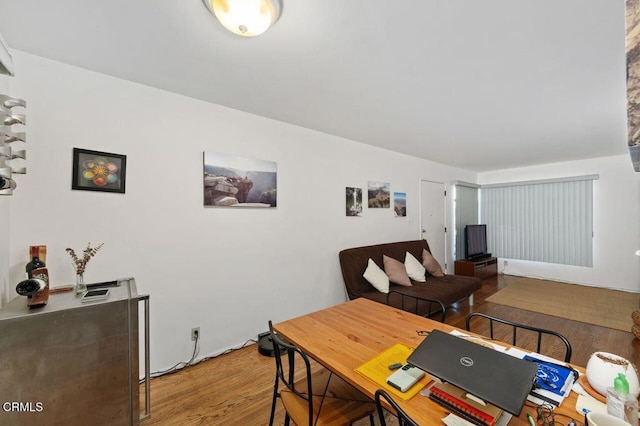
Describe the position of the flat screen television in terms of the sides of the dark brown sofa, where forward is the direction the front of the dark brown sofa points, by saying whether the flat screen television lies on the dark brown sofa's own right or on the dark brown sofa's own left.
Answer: on the dark brown sofa's own left

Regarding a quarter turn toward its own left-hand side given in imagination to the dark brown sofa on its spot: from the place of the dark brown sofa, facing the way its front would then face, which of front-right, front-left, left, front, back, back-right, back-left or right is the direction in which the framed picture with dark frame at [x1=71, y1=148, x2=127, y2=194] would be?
back

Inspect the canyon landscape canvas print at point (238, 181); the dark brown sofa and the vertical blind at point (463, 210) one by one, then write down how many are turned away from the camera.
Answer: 0

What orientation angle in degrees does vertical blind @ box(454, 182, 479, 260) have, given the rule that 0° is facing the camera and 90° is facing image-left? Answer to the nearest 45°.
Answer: approximately 315°

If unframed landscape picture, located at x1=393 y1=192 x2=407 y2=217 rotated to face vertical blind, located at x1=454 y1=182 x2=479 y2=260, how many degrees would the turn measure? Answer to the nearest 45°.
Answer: approximately 90° to its left

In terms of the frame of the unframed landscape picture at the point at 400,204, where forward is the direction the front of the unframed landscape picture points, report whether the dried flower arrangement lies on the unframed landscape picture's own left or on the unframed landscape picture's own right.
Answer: on the unframed landscape picture's own right

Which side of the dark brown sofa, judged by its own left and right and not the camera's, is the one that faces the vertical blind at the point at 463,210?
left

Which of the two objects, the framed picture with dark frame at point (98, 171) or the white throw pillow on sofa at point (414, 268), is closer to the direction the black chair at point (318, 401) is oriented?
the white throw pillow on sofa

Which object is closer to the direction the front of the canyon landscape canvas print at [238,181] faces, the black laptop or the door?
the black laptop

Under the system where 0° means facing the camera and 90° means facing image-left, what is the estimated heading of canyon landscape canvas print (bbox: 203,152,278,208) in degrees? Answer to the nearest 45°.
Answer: approximately 315°

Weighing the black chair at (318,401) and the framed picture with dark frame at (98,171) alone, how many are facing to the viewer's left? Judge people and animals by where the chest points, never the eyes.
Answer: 0

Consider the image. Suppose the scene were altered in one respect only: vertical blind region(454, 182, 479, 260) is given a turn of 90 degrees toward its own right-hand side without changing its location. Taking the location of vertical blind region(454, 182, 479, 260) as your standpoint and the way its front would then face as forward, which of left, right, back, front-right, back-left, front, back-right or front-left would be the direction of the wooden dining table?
front-left

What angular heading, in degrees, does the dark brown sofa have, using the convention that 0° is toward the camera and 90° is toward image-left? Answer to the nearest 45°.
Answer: approximately 315°

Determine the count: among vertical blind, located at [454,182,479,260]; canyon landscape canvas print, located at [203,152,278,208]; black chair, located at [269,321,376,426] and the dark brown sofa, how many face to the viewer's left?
0

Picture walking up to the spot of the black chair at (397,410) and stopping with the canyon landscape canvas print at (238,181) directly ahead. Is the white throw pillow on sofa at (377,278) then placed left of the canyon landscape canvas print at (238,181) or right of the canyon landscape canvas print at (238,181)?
right

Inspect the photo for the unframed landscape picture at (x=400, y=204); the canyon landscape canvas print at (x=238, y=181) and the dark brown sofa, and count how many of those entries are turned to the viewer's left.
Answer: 0

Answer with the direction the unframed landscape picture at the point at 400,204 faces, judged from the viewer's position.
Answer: facing the viewer and to the right of the viewer
